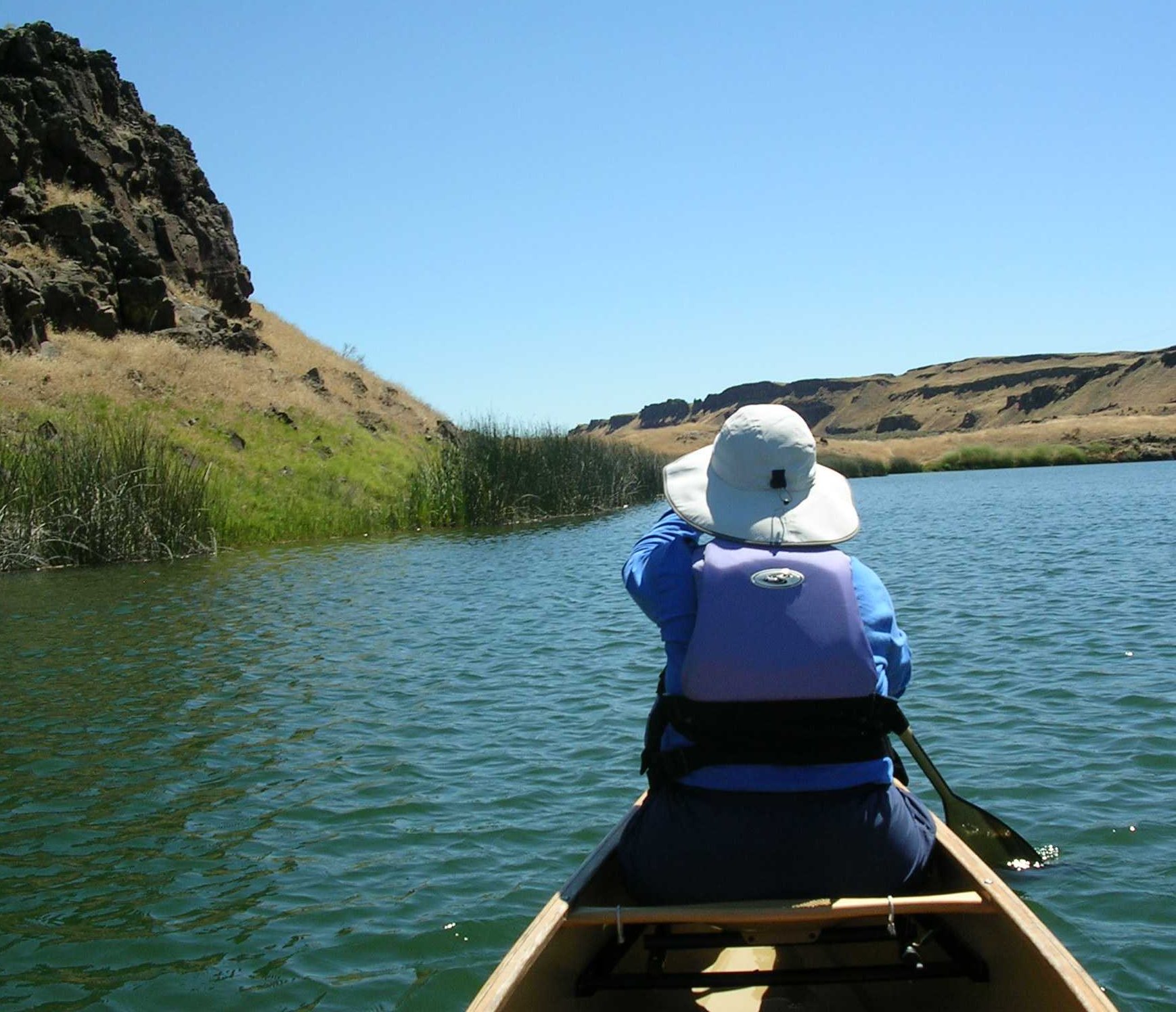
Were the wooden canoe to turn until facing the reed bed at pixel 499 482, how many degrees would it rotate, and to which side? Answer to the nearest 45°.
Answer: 0° — it already faces it

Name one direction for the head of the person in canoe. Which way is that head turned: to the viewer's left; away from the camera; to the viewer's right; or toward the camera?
away from the camera

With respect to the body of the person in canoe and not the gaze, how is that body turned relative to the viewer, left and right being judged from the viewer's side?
facing away from the viewer

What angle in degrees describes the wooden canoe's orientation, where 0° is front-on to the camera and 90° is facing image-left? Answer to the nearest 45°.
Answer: approximately 180°
